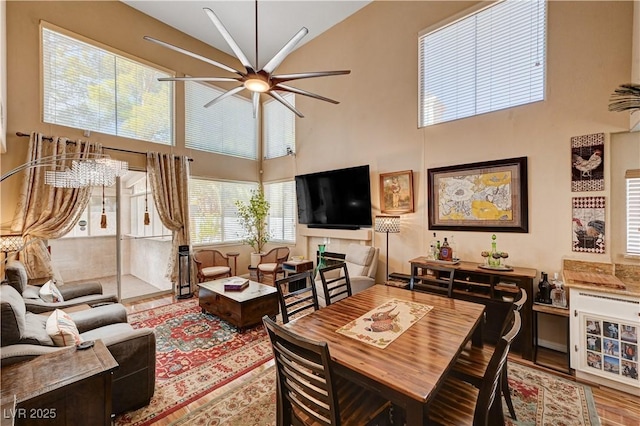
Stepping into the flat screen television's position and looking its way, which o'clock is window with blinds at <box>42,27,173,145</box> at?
The window with blinds is roughly at 1 o'clock from the flat screen television.

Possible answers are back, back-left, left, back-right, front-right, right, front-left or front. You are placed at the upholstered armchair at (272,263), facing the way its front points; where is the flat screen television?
left

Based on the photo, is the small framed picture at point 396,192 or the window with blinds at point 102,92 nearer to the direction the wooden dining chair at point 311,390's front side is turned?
the small framed picture

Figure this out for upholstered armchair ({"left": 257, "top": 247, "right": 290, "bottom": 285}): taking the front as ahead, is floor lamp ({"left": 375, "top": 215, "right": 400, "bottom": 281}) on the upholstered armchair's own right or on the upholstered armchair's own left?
on the upholstered armchair's own left

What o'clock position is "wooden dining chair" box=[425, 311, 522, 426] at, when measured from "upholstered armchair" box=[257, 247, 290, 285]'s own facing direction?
The wooden dining chair is roughly at 10 o'clock from the upholstered armchair.

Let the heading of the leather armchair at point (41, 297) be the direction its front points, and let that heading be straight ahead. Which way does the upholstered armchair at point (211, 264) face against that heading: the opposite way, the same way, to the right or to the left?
to the right

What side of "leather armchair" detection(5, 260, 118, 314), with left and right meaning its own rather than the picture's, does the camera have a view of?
right

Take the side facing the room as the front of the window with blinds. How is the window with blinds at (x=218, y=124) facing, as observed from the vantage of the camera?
facing the viewer and to the right of the viewer

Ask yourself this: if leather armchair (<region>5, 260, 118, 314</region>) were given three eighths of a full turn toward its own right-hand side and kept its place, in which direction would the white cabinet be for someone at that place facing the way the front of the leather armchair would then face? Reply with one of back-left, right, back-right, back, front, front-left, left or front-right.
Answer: left

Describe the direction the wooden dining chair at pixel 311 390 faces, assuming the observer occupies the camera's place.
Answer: facing away from the viewer and to the right of the viewer

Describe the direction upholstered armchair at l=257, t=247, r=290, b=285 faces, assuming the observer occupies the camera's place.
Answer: facing the viewer and to the left of the viewer

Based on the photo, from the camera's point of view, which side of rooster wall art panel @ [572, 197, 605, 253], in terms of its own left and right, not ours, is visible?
front

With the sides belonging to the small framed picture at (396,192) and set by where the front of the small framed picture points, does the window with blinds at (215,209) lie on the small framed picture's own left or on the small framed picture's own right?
on the small framed picture's own right
